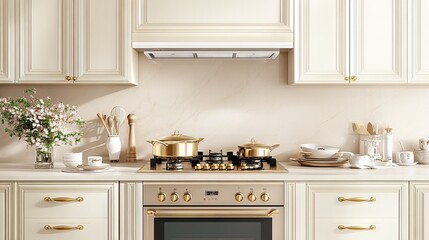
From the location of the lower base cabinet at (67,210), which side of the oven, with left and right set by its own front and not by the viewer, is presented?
right

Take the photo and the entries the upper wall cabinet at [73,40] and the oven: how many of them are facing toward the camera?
2

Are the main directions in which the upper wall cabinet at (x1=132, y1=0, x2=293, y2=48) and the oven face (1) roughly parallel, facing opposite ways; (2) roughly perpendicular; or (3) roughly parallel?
roughly parallel

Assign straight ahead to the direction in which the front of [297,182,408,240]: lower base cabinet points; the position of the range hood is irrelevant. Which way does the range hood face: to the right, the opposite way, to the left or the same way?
the same way

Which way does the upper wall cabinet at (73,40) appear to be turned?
toward the camera

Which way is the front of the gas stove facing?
toward the camera

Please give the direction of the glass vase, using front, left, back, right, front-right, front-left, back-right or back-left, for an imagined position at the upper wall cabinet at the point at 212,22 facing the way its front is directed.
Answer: right

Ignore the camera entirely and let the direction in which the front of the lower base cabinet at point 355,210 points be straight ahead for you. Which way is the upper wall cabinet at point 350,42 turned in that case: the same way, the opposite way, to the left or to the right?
the same way

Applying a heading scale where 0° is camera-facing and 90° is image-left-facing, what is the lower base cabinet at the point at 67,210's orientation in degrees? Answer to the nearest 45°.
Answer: approximately 0°

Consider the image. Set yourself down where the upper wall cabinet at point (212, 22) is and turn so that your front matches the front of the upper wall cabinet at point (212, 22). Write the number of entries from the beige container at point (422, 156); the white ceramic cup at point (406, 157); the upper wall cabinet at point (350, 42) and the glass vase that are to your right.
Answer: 1

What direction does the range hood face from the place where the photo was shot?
facing the viewer

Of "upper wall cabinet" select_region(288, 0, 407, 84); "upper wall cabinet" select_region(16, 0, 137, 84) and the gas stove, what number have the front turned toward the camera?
3
